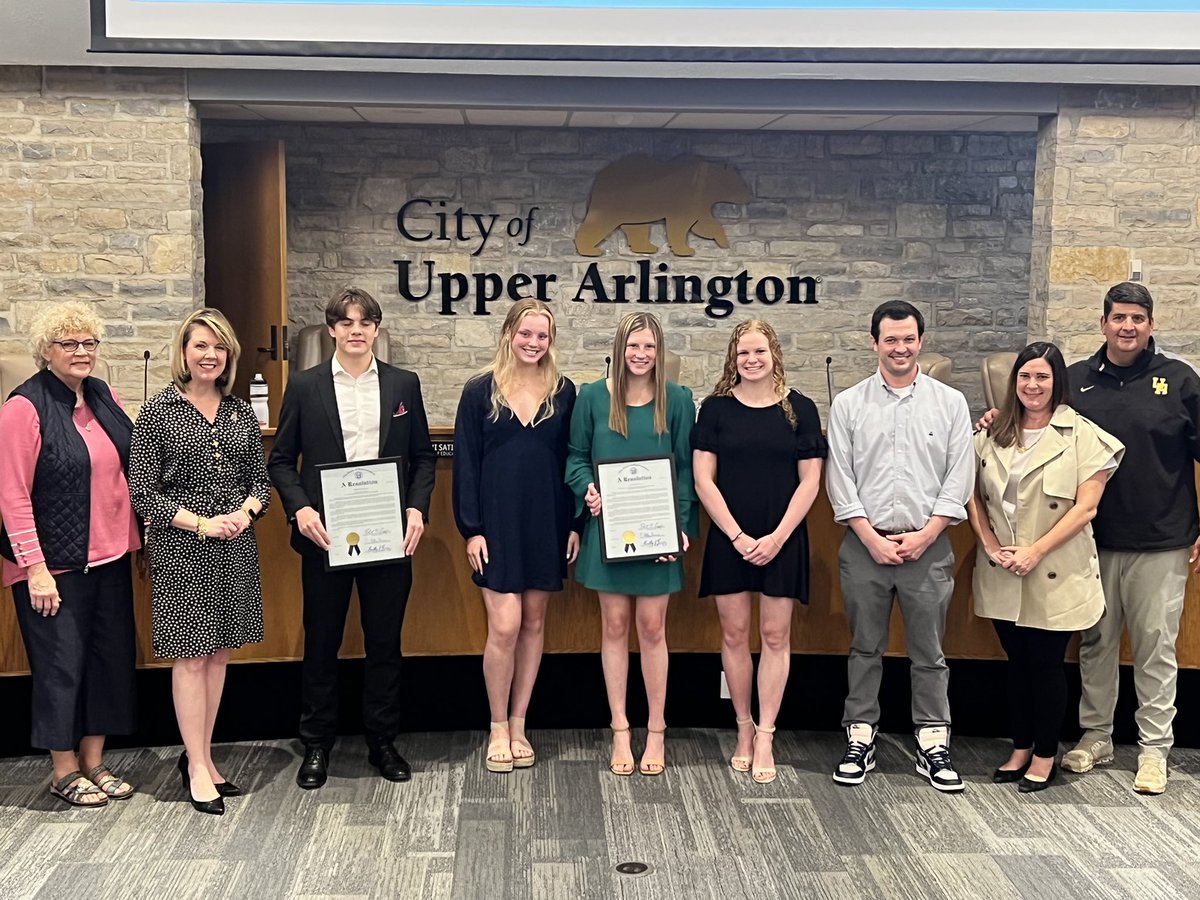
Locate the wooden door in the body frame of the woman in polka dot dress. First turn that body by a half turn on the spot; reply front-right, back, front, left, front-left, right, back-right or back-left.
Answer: front-right

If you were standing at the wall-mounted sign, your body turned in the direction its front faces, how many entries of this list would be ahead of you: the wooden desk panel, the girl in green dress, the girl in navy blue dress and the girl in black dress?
4

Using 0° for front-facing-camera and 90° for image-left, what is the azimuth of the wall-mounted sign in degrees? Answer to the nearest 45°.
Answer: approximately 0°

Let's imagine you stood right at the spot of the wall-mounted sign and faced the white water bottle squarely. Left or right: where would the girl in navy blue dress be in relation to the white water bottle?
left

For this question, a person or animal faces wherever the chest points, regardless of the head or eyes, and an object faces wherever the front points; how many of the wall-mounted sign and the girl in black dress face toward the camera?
2

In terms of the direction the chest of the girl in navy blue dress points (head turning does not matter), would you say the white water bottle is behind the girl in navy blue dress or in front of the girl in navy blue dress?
behind

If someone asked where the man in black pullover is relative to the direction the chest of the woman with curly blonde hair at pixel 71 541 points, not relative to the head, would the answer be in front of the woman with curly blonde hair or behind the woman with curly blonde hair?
in front

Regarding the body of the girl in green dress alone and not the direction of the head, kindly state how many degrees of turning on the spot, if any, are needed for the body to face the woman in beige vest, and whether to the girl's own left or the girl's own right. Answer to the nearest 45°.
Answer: approximately 90° to the girl's own left

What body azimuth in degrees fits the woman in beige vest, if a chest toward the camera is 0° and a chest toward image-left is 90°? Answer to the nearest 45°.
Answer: approximately 45°

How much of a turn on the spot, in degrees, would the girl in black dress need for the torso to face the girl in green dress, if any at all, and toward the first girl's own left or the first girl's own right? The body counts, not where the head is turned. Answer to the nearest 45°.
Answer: approximately 90° to the first girl's own right
